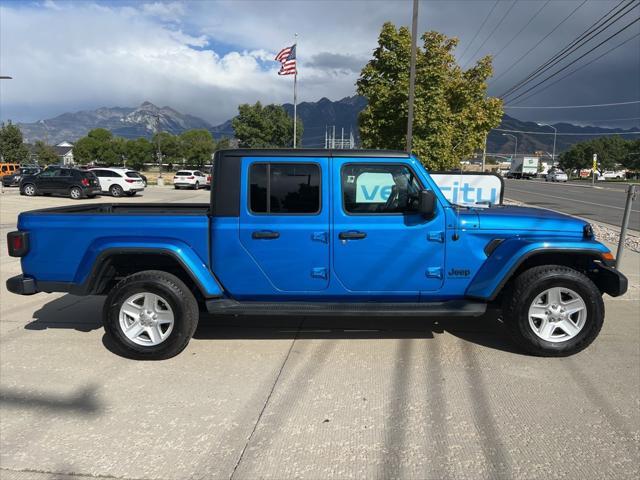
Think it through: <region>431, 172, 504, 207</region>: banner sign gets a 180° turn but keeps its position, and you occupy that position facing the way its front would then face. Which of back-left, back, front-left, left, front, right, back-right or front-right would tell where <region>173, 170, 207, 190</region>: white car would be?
front-left

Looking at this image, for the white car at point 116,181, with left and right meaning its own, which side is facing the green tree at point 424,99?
back

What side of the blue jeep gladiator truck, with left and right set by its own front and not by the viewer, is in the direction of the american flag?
left

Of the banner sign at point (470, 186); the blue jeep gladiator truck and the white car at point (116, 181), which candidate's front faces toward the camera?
the banner sign

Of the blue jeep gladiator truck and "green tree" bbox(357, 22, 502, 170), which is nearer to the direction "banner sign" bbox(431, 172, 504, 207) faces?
the blue jeep gladiator truck

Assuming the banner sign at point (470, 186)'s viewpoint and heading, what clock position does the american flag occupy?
The american flag is roughly at 5 o'clock from the banner sign.

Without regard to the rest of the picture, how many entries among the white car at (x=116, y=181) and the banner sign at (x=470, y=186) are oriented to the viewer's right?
0

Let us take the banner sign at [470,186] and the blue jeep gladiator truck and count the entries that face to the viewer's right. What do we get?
1

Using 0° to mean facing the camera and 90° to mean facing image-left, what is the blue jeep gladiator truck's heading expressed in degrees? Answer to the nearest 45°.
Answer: approximately 270°

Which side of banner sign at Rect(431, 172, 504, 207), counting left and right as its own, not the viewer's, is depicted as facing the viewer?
front

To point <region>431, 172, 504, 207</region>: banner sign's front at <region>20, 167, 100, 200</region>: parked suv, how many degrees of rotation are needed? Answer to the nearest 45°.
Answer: approximately 135° to its right

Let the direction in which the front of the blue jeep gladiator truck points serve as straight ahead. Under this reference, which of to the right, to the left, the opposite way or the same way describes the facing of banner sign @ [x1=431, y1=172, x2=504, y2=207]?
to the right

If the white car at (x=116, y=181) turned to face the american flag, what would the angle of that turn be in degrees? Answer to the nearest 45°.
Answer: approximately 135° to its right

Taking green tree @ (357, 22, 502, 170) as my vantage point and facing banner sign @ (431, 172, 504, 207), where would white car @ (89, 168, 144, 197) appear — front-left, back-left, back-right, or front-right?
back-right

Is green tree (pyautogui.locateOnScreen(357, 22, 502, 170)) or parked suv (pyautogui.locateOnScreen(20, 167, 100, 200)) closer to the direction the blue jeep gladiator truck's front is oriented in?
the green tree

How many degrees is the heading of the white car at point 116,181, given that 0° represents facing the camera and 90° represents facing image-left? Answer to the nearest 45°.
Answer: approximately 135°

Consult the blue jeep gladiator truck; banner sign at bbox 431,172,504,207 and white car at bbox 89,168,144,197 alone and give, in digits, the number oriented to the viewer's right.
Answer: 1
